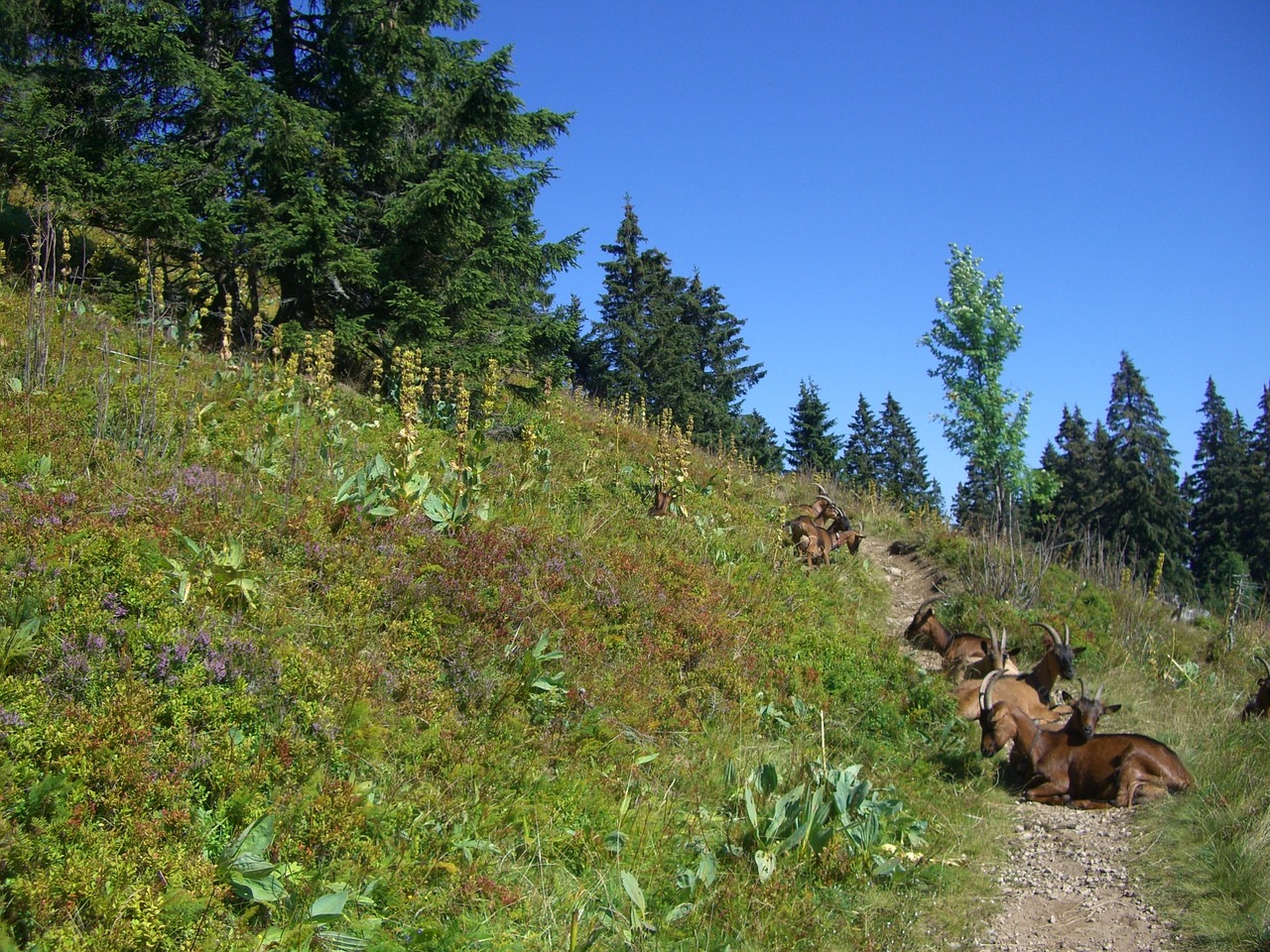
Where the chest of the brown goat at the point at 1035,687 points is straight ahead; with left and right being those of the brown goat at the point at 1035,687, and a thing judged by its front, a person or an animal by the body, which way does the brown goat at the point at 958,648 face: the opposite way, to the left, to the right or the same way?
the opposite way

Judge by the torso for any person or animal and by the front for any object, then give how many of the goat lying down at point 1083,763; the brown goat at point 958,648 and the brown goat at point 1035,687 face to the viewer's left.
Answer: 2

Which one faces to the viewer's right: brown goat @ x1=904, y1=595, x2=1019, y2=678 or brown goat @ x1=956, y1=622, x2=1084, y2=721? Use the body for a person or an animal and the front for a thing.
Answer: brown goat @ x1=956, y1=622, x2=1084, y2=721

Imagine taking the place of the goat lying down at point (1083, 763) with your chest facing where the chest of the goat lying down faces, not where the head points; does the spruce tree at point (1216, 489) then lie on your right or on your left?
on your right

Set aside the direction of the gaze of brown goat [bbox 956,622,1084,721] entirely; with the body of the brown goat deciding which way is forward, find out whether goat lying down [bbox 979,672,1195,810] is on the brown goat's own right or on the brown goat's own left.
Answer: on the brown goat's own right

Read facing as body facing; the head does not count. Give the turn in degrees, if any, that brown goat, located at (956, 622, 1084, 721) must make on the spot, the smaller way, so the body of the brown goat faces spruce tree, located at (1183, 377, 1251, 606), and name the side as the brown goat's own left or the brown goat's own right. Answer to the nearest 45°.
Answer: approximately 90° to the brown goat's own left

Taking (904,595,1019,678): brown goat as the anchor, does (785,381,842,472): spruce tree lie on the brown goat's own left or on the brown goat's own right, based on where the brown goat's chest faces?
on the brown goat's own right

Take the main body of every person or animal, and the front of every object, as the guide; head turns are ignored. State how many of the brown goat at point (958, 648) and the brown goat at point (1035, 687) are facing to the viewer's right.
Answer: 1

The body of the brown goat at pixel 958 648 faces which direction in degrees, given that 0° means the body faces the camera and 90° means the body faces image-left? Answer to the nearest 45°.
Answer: approximately 90°

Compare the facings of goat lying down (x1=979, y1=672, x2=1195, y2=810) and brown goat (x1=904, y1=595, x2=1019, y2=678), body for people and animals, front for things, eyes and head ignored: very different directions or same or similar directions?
same or similar directions

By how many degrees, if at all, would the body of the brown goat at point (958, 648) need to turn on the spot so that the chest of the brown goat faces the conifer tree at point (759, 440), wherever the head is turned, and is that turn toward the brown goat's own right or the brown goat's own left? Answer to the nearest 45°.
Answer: approximately 90° to the brown goat's own right

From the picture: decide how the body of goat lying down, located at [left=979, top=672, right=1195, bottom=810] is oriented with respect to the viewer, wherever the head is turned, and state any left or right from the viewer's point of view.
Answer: facing to the left of the viewer

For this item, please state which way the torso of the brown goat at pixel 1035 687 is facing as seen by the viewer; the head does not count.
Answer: to the viewer's right
